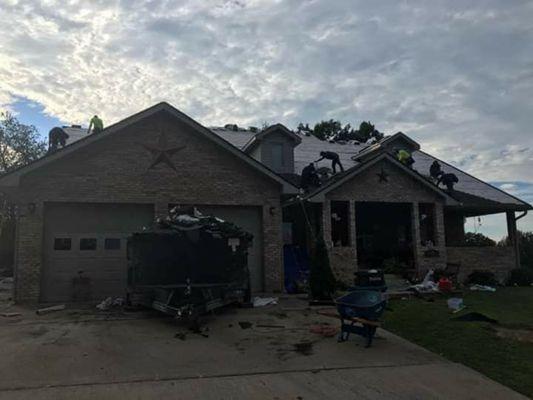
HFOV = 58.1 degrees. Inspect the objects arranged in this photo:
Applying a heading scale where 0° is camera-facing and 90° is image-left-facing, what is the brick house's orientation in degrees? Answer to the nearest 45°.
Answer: approximately 0°

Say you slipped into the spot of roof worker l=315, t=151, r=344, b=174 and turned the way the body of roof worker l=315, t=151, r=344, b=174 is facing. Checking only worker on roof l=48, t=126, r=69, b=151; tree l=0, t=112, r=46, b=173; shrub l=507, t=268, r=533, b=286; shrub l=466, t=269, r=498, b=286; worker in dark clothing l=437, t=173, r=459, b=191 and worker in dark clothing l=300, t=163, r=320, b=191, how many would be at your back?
3

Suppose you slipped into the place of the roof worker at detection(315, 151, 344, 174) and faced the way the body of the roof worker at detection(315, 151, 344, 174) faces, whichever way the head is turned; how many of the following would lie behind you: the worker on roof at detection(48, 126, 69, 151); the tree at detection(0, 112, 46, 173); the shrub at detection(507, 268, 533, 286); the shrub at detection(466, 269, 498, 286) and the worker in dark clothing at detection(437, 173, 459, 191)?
3

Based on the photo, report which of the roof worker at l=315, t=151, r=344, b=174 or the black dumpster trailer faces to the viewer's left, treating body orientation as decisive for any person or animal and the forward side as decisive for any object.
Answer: the roof worker

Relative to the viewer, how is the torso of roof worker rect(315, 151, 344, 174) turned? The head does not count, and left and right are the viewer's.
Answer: facing to the left of the viewer

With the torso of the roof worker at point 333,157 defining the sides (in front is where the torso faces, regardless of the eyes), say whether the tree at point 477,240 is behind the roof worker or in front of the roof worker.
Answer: behind

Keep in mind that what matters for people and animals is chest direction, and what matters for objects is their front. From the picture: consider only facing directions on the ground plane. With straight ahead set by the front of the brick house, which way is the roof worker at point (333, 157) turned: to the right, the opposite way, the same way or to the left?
to the right
